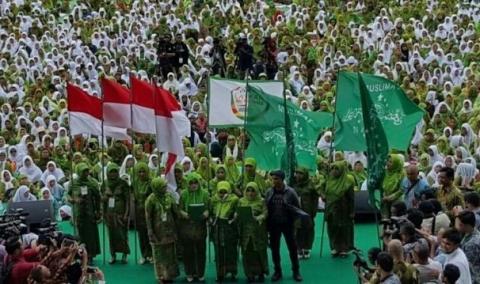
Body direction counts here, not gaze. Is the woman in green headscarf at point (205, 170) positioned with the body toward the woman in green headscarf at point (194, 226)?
yes

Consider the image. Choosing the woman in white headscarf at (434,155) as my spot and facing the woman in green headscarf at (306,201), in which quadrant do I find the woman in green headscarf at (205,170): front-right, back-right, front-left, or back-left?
front-right

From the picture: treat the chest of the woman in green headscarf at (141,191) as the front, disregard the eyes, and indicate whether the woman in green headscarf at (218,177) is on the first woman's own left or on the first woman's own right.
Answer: on the first woman's own left

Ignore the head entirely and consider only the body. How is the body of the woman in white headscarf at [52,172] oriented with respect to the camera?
toward the camera

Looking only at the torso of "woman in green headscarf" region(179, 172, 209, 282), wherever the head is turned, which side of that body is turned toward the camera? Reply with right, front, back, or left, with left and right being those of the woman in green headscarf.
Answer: front

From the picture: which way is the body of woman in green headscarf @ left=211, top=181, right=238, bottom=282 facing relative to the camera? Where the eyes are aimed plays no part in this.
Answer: toward the camera

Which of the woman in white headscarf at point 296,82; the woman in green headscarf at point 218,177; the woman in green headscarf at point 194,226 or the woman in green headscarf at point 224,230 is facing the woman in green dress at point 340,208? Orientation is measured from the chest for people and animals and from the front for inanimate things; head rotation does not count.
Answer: the woman in white headscarf

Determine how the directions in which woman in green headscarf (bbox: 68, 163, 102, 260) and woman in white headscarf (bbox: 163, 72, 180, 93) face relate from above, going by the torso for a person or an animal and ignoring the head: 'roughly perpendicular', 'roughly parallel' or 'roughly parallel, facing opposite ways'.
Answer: roughly parallel

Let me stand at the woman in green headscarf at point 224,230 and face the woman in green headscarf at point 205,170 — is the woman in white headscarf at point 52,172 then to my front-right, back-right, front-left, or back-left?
front-left

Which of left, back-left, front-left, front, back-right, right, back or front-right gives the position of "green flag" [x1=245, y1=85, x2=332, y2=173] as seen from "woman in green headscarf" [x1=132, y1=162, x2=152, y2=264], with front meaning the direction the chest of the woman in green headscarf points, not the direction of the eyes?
left

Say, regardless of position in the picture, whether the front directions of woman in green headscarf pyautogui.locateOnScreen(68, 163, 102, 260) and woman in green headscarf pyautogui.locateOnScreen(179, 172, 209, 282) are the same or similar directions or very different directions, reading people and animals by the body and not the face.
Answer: same or similar directions

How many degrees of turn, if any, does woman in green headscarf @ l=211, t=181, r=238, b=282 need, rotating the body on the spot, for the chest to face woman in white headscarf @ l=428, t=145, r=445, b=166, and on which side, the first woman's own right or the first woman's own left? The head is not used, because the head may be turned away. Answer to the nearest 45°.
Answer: approximately 135° to the first woman's own left
